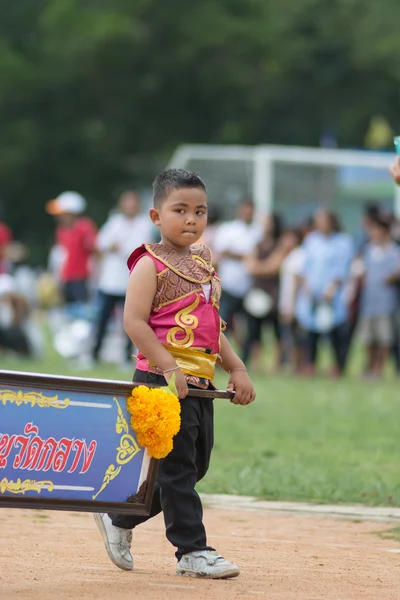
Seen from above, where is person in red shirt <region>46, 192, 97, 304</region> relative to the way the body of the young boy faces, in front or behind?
behind

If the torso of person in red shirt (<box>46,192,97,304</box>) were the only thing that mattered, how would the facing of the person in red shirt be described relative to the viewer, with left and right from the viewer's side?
facing the viewer and to the left of the viewer

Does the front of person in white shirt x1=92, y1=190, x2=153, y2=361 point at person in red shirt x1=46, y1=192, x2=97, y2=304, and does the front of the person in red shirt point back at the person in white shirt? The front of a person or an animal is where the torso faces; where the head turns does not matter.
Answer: no

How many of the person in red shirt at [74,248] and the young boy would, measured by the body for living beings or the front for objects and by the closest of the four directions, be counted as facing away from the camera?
0

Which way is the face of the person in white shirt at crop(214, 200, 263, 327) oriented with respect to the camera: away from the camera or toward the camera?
toward the camera

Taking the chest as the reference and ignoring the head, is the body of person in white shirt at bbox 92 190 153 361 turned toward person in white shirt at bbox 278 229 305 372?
no

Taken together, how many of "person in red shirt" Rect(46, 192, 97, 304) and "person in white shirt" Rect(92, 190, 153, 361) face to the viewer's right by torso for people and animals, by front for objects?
0

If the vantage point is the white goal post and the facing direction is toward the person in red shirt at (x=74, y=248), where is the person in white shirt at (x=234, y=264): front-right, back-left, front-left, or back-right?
front-left

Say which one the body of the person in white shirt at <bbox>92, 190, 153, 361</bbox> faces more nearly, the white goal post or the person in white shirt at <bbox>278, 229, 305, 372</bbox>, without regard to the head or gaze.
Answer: the person in white shirt

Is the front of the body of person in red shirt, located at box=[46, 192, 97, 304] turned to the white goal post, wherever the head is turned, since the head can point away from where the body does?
no

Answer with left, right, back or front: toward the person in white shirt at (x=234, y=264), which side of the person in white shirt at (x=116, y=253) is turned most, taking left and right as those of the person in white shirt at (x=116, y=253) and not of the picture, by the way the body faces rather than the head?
left

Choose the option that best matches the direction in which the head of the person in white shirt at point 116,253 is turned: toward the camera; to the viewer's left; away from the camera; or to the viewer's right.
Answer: toward the camera

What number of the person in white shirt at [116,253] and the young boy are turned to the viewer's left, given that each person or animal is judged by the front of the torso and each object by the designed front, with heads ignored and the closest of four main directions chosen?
0

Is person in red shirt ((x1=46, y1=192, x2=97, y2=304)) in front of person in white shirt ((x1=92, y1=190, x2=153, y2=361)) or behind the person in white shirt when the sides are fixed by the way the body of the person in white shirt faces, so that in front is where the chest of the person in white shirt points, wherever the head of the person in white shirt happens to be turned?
behind

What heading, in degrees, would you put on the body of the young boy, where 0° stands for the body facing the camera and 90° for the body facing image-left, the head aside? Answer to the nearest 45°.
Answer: approximately 315°

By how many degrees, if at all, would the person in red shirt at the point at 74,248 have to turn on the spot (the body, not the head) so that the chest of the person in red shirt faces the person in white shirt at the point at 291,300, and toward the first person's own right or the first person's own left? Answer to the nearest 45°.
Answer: approximately 90° to the first person's own left

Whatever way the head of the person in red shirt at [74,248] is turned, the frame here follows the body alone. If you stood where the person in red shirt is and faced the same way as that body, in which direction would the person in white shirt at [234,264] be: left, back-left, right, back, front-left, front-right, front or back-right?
left

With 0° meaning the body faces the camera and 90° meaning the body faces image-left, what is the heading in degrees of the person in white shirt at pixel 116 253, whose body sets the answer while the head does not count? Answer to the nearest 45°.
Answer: approximately 0°

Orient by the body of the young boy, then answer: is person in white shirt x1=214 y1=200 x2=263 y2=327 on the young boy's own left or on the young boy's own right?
on the young boy's own left
